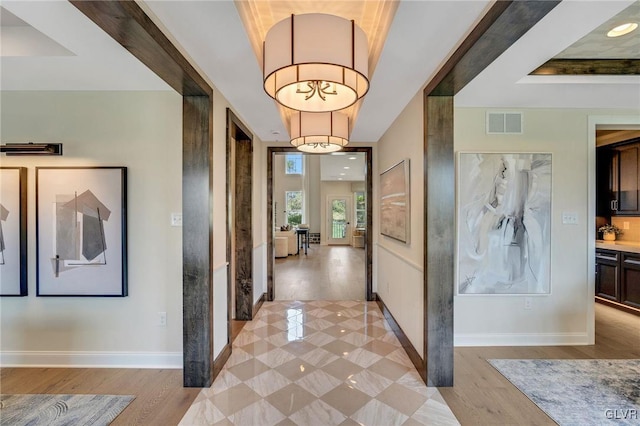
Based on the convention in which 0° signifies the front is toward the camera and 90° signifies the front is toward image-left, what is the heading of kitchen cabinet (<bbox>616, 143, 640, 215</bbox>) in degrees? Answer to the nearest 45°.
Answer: approximately 45°

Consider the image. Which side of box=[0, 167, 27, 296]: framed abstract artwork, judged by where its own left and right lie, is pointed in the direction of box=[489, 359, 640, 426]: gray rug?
left

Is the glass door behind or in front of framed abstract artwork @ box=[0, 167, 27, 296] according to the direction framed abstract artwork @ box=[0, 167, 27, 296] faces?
behind

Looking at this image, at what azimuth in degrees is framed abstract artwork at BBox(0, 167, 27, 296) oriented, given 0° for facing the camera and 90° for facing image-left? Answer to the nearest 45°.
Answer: approximately 45°

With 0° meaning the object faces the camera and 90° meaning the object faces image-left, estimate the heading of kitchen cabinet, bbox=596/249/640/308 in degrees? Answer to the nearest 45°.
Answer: approximately 45°

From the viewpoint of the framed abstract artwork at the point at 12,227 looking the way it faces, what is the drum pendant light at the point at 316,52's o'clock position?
The drum pendant light is roughly at 10 o'clock from the framed abstract artwork.
